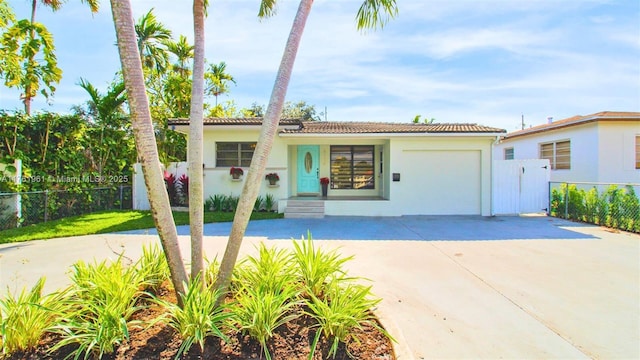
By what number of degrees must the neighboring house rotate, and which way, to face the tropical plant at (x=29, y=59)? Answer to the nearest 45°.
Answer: approximately 45° to its right

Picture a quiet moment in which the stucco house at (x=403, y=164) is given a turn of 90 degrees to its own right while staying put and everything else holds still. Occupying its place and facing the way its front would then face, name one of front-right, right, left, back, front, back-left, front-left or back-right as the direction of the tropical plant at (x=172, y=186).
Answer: front

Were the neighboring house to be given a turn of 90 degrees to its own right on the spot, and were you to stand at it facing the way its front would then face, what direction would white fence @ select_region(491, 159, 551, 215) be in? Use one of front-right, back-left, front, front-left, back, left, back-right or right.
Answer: front-left

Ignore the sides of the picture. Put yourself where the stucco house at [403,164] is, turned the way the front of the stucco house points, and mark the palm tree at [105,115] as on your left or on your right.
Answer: on your right

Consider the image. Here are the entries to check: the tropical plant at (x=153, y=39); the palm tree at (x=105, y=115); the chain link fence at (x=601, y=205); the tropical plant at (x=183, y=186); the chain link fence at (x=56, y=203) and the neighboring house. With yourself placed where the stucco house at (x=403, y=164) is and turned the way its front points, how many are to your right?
4

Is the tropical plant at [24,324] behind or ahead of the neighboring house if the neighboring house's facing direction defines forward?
ahead

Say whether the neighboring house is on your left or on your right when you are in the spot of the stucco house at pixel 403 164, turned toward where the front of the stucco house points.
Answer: on your left

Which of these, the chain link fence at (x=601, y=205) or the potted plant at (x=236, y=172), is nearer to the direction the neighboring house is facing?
the chain link fence

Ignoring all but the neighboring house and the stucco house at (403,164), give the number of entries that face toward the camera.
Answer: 2

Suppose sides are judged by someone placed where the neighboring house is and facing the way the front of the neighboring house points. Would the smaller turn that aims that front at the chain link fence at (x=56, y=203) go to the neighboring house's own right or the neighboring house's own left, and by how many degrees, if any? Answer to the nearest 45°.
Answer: approximately 45° to the neighboring house's own right

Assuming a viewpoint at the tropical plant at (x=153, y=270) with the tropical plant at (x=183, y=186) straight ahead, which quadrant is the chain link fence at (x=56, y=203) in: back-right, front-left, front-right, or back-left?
front-left

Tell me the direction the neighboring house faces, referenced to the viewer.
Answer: facing the viewer

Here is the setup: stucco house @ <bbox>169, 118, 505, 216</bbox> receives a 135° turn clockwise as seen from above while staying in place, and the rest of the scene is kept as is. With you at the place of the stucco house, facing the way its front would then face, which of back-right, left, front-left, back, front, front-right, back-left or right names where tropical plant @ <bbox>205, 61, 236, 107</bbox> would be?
front

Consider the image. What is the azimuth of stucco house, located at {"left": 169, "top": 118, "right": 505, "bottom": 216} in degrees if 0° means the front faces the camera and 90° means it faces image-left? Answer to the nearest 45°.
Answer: approximately 0°
